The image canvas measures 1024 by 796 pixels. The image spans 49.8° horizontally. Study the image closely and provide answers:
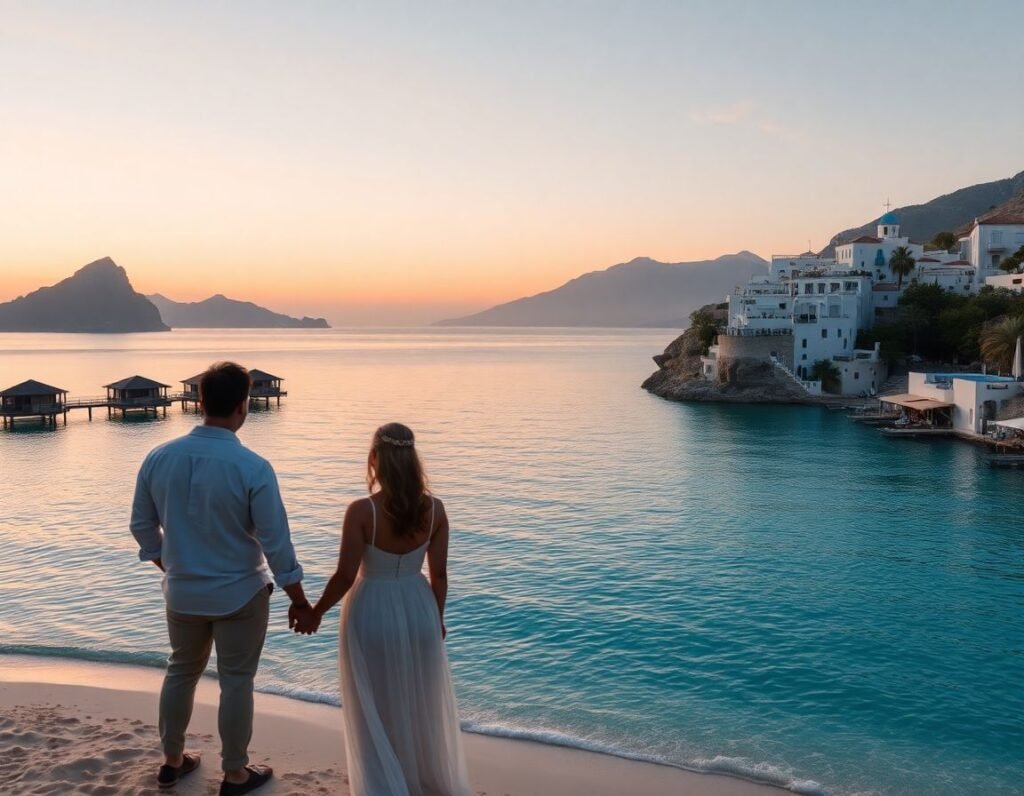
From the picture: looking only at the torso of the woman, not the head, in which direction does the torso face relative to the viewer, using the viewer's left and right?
facing away from the viewer

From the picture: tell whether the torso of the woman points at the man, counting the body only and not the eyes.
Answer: no

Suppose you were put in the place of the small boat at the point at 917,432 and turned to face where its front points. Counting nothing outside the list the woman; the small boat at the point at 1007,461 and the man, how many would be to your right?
0

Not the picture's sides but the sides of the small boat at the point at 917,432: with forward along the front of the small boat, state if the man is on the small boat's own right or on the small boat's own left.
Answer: on the small boat's own left

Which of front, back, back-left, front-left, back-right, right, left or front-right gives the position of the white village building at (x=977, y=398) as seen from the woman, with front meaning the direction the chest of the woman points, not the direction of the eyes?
front-right

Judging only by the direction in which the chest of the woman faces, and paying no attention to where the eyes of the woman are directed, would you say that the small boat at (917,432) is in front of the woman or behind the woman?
in front

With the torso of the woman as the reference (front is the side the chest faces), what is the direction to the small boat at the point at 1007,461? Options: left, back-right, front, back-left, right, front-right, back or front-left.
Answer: front-right

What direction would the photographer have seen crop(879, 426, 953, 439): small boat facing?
facing to the left of the viewer

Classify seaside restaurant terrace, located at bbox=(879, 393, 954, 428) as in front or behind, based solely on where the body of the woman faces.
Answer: in front

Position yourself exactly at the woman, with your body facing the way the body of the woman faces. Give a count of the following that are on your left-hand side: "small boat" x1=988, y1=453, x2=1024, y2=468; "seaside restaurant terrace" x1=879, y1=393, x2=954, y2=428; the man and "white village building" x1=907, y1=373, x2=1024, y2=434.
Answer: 1

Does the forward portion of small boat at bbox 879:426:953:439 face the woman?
no

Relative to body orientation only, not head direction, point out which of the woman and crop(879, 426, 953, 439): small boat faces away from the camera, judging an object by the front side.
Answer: the woman
